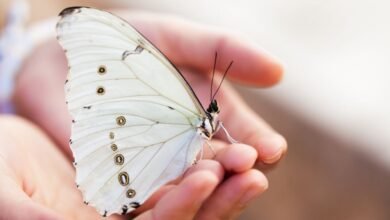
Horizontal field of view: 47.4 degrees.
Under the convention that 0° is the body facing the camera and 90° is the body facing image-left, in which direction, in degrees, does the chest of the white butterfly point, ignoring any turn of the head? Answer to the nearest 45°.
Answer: approximately 270°
